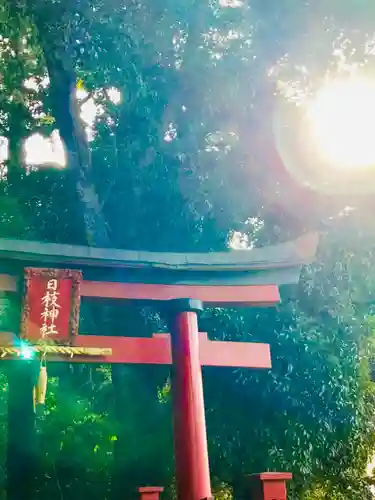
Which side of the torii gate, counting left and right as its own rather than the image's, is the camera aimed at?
front

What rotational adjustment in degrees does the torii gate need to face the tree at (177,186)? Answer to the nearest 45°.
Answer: approximately 180°
